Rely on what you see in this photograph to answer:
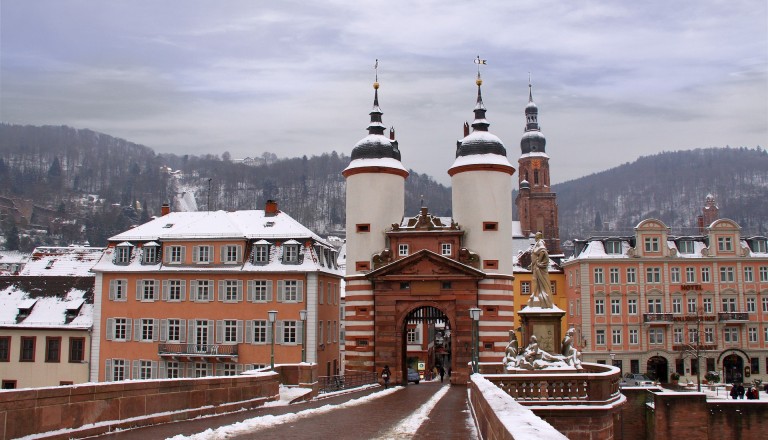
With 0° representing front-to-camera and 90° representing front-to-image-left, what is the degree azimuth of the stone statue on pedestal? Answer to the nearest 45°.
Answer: approximately 45°
